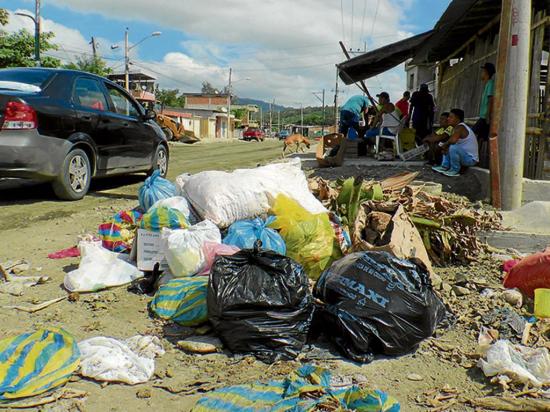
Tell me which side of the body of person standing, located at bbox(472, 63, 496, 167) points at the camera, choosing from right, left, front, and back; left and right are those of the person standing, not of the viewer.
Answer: left

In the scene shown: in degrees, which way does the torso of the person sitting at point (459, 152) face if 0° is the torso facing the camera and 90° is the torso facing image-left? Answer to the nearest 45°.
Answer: approximately 90°

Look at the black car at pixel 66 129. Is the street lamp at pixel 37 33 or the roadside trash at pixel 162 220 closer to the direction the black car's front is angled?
the street lamp

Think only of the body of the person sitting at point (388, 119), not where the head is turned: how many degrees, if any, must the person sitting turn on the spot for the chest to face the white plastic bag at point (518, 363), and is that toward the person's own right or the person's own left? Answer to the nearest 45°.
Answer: approximately 90° to the person's own left

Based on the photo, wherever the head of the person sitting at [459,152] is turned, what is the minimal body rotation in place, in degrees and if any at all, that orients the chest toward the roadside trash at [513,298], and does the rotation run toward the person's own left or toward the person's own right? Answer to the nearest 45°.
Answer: approximately 90° to the person's own left

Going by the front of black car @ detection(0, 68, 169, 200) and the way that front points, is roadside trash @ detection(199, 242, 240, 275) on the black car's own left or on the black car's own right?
on the black car's own right

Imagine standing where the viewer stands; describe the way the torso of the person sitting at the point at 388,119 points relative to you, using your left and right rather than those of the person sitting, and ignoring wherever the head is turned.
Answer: facing to the left of the viewer

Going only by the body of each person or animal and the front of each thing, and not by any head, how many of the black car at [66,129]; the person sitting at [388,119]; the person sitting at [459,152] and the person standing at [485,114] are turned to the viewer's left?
3

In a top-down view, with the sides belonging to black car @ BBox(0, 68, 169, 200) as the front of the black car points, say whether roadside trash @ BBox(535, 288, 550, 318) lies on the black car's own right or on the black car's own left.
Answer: on the black car's own right

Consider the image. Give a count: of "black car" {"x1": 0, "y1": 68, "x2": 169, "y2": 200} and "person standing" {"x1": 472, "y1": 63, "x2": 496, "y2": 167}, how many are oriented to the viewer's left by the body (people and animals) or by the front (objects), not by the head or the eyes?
1

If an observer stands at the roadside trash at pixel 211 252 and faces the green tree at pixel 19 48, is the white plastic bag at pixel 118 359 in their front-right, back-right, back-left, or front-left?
back-left
